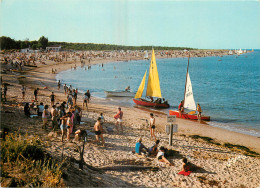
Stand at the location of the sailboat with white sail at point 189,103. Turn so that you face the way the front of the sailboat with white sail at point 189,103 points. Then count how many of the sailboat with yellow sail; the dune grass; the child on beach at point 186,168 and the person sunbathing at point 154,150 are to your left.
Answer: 3

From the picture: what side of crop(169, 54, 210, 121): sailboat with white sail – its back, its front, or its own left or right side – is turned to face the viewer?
left

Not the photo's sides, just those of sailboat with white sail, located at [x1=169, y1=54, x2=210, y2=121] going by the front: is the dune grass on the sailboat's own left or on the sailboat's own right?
on the sailboat's own left

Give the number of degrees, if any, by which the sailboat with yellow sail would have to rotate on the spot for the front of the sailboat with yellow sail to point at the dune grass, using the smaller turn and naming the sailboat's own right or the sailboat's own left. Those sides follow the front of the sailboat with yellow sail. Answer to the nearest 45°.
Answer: approximately 90° to the sailboat's own left

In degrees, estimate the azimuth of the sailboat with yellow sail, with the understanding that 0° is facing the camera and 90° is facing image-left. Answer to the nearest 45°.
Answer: approximately 90°

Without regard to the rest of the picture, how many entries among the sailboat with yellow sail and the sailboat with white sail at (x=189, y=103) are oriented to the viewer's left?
2

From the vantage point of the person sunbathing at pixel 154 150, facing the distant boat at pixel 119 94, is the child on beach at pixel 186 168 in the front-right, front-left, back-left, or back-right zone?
back-right
